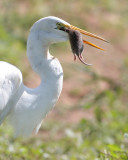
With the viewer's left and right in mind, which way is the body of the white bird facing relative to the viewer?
facing to the right of the viewer
